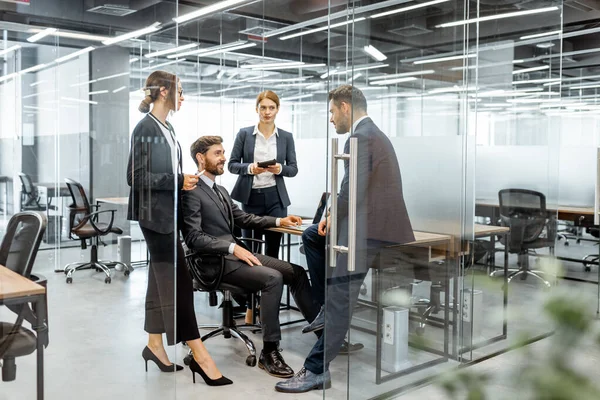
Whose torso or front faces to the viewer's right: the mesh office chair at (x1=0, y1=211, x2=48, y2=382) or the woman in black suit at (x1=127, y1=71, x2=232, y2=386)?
the woman in black suit

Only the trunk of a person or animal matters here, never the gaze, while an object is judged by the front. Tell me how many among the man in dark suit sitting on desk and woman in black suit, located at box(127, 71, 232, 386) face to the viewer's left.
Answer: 1

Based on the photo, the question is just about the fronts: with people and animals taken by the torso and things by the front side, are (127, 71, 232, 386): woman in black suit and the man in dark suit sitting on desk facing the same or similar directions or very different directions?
very different directions

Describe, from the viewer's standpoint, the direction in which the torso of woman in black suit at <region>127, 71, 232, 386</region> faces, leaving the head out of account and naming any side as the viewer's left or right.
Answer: facing to the right of the viewer

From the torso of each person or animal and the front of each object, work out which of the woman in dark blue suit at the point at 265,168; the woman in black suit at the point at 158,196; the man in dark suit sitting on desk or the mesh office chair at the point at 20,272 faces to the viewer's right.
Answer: the woman in black suit at the point at 158,196

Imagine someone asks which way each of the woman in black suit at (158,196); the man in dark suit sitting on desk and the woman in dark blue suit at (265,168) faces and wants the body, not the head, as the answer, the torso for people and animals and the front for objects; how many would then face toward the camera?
1

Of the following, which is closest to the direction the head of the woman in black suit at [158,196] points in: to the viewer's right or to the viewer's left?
to the viewer's right

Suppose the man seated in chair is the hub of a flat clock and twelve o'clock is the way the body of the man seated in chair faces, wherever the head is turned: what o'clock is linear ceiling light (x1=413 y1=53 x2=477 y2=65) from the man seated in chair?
The linear ceiling light is roughly at 9 o'clock from the man seated in chair.

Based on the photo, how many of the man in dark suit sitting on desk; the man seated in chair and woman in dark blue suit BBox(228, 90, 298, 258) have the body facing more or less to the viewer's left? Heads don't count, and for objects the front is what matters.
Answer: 1

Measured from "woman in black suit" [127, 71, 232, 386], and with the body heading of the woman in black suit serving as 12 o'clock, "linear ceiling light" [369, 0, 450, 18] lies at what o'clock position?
The linear ceiling light is roughly at 12 o'clock from the woman in black suit.

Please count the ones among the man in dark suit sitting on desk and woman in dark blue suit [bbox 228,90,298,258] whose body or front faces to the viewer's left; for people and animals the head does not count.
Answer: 1

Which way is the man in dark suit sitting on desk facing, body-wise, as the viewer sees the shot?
to the viewer's left

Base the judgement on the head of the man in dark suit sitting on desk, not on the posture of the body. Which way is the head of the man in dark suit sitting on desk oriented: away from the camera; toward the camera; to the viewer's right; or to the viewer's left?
to the viewer's left
